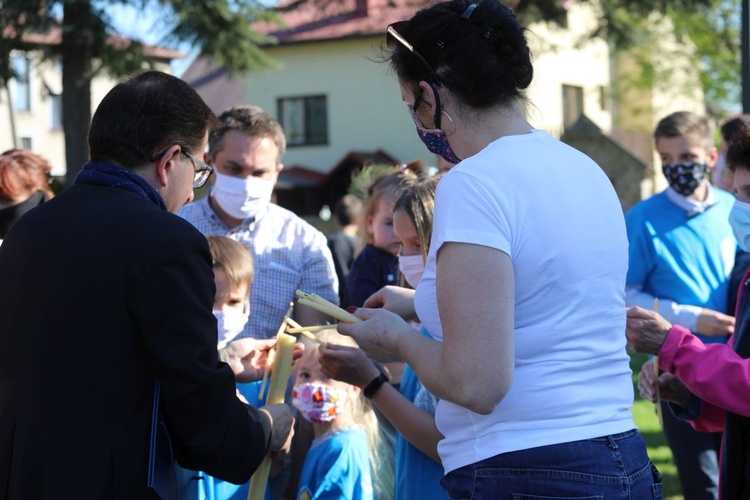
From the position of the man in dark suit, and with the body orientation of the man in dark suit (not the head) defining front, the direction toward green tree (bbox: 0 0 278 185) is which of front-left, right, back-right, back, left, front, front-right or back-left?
front-left

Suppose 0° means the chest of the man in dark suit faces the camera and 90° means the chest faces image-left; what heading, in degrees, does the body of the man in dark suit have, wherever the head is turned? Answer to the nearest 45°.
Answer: approximately 225°

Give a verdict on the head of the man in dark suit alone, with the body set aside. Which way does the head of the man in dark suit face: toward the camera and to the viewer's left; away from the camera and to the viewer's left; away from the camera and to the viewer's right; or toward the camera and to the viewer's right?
away from the camera and to the viewer's right

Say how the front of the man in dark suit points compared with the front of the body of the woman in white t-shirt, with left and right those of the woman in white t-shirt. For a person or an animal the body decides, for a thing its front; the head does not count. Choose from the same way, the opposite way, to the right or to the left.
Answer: to the right

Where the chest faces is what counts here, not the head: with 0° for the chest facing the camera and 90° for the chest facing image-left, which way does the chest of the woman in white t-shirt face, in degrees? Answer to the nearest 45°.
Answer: approximately 135°

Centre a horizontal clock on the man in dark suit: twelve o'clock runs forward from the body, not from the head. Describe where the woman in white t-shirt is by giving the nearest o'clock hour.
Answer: The woman in white t-shirt is roughly at 2 o'clock from the man in dark suit.

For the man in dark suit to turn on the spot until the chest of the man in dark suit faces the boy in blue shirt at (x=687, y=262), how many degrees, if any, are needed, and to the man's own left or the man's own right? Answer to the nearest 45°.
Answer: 0° — they already face them

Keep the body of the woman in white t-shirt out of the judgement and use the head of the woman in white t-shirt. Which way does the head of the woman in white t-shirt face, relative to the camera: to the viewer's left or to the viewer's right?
to the viewer's left
